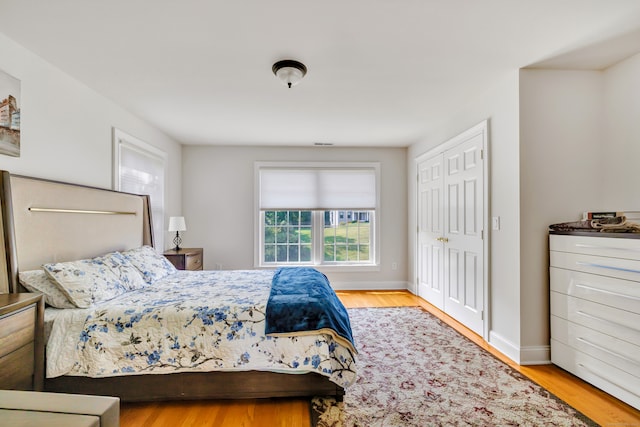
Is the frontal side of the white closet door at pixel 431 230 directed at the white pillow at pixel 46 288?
yes

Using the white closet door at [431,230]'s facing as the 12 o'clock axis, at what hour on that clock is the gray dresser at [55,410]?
The gray dresser is roughly at 11 o'clock from the white closet door.

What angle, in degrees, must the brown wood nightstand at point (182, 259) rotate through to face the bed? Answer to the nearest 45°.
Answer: approximately 45° to its right

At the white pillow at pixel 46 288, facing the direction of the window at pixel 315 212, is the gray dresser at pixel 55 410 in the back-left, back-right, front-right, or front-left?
back-right

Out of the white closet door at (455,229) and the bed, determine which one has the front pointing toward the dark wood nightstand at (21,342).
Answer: the white closet door

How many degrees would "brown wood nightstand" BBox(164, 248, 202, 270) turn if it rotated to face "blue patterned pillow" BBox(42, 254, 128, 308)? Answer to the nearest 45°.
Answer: approximately 45° to its right

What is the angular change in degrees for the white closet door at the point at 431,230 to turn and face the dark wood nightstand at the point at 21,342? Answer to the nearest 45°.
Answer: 0° — it already faces it

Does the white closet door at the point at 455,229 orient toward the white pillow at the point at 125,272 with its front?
yes

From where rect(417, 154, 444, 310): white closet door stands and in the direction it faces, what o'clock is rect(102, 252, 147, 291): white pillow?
The white pillow is roughly at 12 o'clock from the white closet door.

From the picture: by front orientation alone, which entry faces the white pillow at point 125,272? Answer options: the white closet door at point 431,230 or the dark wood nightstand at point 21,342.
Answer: the white closet door

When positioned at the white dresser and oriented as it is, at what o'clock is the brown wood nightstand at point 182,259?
The brown wood nightstand is roughly at 1 o'clock from the white dresser.

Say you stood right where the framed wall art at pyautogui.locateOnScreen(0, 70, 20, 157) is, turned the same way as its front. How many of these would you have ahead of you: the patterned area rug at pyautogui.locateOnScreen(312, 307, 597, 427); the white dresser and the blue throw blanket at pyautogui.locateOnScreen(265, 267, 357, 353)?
3
